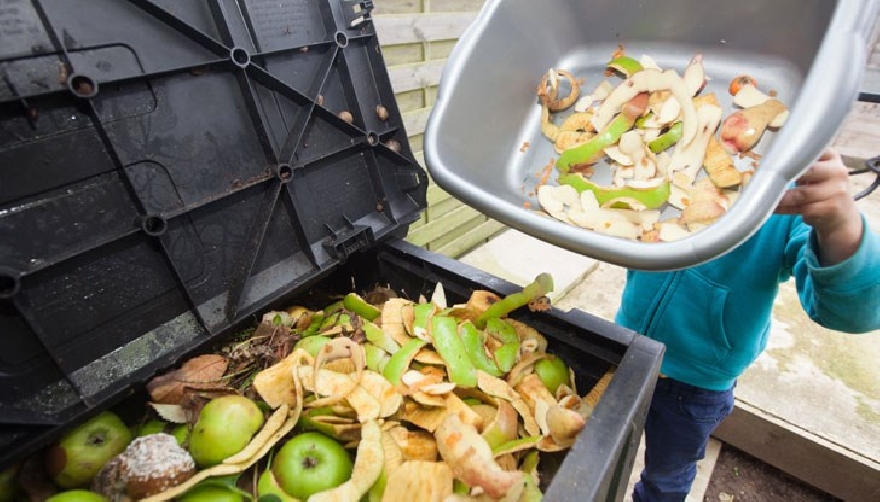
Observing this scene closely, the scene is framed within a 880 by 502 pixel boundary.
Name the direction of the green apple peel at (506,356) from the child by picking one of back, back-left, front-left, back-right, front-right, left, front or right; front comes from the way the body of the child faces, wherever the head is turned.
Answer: front

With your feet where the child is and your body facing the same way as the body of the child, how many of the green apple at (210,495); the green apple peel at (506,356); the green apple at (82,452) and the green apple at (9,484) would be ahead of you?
4

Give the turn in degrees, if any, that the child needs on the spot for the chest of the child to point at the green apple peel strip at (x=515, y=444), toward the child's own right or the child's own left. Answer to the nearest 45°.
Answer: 0° — they already face it

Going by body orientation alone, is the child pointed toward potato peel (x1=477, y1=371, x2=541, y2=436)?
yes

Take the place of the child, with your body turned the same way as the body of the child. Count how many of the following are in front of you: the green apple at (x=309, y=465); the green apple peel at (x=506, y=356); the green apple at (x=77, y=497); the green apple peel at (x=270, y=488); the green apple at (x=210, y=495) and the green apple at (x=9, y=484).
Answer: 6

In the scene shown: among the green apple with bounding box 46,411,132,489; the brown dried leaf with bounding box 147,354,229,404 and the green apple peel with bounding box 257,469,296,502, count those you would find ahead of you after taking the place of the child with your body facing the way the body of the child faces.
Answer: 3

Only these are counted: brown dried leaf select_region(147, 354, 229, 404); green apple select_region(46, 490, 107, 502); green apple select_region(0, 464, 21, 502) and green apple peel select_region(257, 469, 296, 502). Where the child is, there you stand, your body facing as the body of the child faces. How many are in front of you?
4

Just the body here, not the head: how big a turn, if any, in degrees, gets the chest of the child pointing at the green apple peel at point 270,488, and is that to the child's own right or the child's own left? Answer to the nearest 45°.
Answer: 0° — they already face it

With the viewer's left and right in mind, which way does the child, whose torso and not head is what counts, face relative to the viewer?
facing the viewer and to the left of the viewer

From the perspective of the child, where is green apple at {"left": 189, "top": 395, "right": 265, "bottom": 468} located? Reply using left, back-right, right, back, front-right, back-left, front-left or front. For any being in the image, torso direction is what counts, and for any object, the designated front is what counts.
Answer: front

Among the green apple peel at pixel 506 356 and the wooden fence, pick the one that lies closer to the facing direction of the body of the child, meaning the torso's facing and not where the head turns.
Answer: the green apple peel

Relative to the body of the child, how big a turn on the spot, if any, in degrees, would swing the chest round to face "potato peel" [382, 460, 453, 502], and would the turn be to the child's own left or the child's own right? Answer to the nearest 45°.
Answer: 0° — they already face it

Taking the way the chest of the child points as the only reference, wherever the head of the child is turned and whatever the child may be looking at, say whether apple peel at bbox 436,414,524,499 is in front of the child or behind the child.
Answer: in front

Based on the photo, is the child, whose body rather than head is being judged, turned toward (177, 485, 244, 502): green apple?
yes

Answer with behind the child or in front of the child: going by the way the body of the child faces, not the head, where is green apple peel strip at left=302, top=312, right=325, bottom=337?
in front
